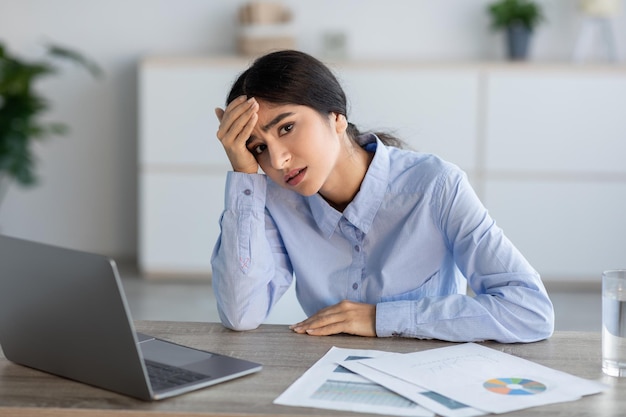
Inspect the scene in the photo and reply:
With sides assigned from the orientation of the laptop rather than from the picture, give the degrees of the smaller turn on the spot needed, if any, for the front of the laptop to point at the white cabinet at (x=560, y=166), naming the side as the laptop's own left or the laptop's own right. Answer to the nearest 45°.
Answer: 0° — it already faces it

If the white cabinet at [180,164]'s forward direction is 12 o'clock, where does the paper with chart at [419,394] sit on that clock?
The paper with chart is roughly at 12 o'clock from the white cabinet.

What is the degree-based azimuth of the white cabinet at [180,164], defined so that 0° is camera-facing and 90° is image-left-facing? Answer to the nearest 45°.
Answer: approximately 0°

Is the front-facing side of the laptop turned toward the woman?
yes

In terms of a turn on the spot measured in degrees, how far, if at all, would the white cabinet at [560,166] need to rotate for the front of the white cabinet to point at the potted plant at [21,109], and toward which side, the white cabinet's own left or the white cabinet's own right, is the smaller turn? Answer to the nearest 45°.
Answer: approximately 90° to the white cabinet's own right

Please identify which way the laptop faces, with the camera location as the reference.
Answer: facing away from the viewer and to the right of the viewer

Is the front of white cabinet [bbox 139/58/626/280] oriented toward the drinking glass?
yes
